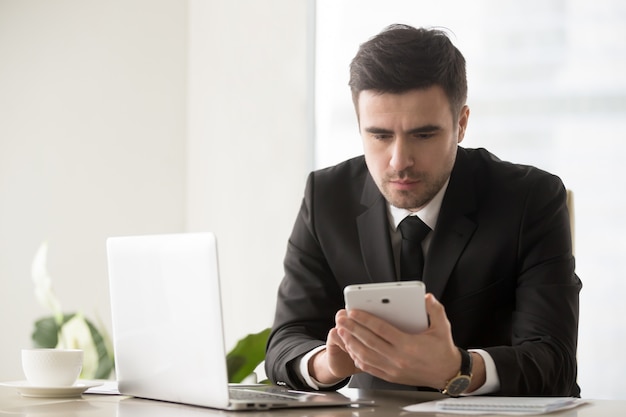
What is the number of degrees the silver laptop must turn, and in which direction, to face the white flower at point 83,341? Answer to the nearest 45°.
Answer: approximately 45° to its left

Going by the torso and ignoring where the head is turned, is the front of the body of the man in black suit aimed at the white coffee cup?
no

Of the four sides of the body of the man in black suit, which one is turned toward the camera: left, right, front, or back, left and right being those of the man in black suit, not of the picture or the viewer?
front

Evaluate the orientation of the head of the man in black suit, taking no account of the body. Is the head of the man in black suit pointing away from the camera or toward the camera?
toward the camera

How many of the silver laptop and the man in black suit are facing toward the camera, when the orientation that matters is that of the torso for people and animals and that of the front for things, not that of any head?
1

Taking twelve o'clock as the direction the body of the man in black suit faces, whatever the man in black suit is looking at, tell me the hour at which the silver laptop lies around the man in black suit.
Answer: The silver laptop is roughly at 1 o'clock from the man in black suit.

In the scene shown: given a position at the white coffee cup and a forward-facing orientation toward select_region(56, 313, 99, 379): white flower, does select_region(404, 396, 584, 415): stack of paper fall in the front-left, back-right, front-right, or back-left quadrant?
back-right

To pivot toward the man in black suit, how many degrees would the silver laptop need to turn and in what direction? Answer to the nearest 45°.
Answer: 0° — it already faces them

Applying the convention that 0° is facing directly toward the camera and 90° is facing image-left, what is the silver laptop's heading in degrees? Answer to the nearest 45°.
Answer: approximately 225°

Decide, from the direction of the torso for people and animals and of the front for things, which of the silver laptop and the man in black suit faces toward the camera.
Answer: the man in black suit

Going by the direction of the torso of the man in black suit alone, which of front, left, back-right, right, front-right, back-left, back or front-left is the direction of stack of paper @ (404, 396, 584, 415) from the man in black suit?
front

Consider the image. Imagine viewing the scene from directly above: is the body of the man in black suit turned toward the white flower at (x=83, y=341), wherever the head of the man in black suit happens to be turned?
no
